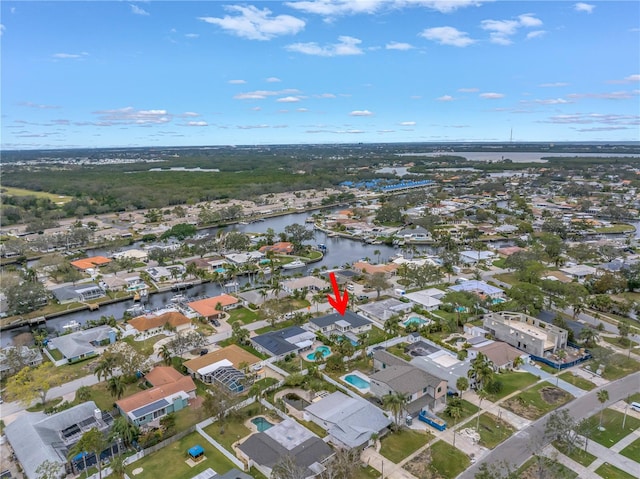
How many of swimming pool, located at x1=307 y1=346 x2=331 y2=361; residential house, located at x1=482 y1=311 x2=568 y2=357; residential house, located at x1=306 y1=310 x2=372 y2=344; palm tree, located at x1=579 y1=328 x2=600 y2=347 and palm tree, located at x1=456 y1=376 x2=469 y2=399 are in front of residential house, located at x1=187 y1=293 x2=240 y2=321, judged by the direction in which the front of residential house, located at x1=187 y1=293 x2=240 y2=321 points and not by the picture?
5

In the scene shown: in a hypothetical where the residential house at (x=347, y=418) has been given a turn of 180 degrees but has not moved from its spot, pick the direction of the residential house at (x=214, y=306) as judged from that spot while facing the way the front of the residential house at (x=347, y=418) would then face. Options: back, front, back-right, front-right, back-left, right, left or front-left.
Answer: front

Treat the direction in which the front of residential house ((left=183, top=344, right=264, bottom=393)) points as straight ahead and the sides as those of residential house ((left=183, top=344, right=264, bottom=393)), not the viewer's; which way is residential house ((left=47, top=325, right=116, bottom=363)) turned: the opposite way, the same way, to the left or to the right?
the opposite way

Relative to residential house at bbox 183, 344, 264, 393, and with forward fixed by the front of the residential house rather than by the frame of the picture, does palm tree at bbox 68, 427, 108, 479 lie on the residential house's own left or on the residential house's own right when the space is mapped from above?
on the residential house's own left

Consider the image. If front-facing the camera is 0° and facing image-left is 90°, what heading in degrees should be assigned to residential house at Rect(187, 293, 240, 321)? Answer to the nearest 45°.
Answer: approximately 315°

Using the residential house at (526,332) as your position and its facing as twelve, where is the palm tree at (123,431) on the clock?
The palm tree is roughly at 3 o'clock from the residential house.

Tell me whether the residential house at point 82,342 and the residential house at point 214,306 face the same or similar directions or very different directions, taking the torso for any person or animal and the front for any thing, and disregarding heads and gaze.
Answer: same or similar directions

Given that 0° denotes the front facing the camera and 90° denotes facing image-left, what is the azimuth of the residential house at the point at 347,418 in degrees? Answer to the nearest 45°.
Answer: approximately 315°

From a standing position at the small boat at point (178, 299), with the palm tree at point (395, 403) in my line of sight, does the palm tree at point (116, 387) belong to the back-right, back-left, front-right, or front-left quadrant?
front-right

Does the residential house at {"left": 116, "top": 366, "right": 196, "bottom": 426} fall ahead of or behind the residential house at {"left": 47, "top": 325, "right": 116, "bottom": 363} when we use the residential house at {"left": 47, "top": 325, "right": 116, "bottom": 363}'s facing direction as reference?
ahead

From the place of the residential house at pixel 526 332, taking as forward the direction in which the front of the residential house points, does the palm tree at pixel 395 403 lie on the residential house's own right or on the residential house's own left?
on the residential house's own right

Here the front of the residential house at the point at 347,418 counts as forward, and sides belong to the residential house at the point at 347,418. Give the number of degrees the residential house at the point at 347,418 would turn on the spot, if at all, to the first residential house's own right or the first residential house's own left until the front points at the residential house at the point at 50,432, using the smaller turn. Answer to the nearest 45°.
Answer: approximately 135° to the first residential house's own right

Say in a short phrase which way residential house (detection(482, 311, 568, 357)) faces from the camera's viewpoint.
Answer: facing the viewer and to the right of the viewer

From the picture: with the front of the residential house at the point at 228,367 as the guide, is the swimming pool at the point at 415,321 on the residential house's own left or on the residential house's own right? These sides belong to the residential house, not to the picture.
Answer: on the residential house's own right

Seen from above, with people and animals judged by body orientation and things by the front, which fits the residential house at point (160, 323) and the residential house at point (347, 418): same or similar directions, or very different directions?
same or similar directions
